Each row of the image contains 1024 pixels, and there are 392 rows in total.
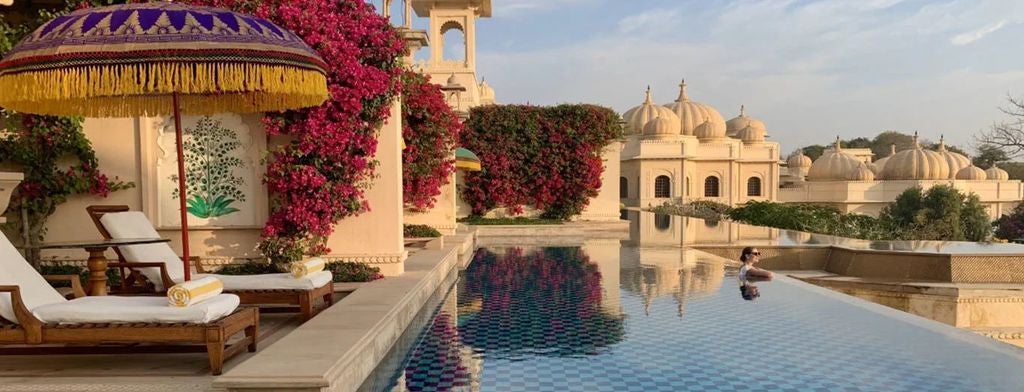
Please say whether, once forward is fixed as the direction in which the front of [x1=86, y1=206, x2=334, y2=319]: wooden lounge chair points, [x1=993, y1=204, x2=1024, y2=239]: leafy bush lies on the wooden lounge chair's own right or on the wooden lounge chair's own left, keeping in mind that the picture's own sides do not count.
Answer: on the wooden lounge chair's own left

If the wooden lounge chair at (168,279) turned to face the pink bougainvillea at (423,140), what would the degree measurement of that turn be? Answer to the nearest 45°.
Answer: approximately 90° to its left

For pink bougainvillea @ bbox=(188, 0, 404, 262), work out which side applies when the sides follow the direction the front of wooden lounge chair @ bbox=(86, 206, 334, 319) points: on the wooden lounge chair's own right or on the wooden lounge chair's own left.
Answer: on the wooden lounge chair's own left

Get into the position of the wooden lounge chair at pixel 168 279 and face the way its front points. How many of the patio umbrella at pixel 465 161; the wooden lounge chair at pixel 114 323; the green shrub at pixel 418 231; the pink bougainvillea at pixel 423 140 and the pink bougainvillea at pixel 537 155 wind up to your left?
4

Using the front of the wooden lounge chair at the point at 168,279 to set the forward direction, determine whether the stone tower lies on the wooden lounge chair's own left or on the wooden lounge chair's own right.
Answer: on the wooden lounge chair's own left

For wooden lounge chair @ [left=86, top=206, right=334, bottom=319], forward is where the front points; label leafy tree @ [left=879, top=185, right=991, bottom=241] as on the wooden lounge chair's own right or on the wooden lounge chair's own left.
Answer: on the wooden lounge chair's own left

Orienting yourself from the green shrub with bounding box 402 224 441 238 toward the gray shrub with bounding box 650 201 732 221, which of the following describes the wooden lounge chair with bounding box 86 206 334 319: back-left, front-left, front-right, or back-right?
back-right

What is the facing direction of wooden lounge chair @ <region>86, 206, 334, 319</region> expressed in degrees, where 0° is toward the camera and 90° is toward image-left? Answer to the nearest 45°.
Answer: approximately 315°

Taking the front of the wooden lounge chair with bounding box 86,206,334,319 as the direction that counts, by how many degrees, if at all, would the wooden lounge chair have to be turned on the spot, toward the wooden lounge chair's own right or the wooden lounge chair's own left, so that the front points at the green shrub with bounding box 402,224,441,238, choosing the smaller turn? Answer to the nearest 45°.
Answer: approximately 90° to the wooden lounge chair's own left

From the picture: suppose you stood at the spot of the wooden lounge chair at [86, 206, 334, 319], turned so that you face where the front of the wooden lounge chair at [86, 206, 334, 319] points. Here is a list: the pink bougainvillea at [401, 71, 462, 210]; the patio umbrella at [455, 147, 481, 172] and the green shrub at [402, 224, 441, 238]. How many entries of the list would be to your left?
3
